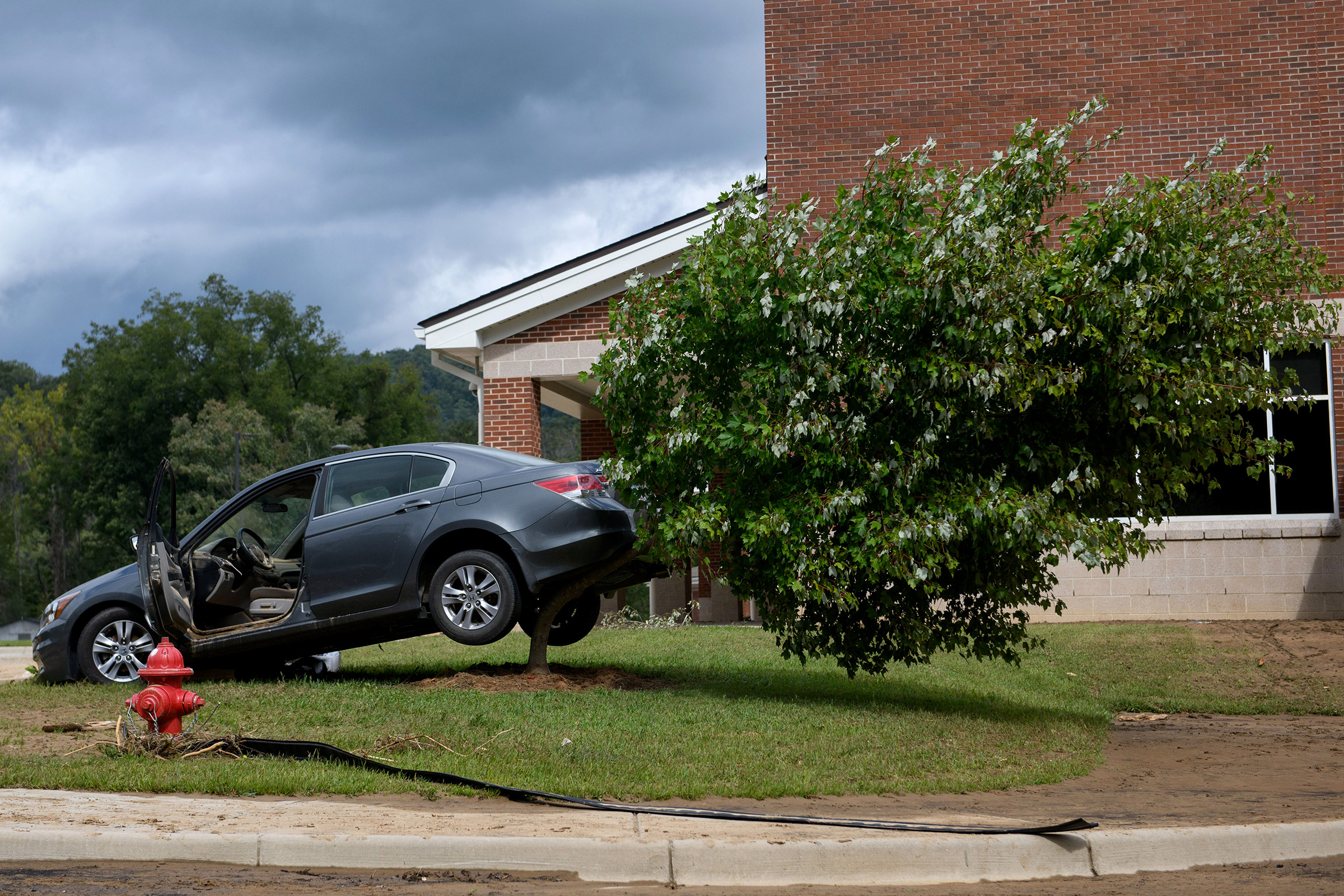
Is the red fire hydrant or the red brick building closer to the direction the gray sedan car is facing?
the red fire hydrant

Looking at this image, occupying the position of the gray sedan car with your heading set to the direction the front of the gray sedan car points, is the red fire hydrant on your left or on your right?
on your left

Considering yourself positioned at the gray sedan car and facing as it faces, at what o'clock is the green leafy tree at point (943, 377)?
The green leafy tree is roughly at 7 o'clock from the gray sedan car.

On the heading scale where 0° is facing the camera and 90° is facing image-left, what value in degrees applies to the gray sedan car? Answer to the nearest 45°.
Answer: approximately 90°

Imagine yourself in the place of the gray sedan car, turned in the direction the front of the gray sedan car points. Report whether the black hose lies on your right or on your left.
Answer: on your left

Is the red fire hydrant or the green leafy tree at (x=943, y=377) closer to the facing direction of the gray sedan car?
the red fire hydrant
